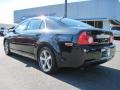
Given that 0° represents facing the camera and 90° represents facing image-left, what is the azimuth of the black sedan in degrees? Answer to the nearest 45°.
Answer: approximately 135°
